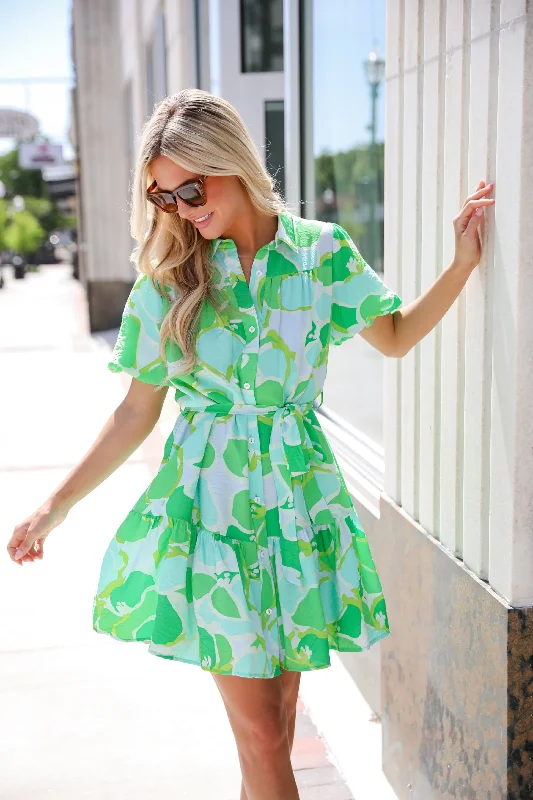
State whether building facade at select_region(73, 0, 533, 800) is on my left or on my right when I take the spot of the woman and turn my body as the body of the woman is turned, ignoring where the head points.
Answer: on my left

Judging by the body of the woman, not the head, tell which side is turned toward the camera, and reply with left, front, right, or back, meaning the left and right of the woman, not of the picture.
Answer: front
